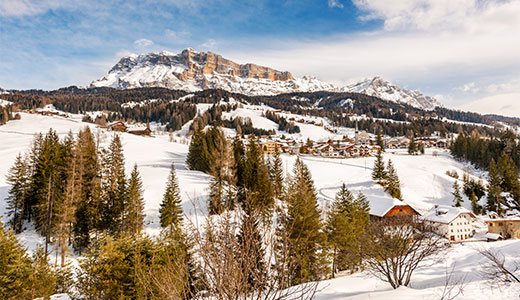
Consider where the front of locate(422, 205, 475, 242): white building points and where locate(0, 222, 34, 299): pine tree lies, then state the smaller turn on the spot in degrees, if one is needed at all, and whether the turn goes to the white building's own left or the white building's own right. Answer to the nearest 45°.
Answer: approximately 45° to the white building's own right

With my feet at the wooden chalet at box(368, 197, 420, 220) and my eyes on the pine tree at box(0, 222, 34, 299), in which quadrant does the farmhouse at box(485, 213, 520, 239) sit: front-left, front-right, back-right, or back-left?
back-left

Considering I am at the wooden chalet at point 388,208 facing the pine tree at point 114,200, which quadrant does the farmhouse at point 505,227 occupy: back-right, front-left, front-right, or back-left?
back-left

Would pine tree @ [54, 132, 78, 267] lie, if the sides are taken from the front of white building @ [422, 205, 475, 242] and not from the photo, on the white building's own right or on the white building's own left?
on the white building's own right

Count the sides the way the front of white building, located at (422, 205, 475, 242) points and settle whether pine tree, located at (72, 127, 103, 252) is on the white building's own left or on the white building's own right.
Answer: on the white building's own right

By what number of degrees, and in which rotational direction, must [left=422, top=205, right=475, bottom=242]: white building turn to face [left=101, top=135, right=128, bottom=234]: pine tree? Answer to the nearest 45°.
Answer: approximately 90° to its right
